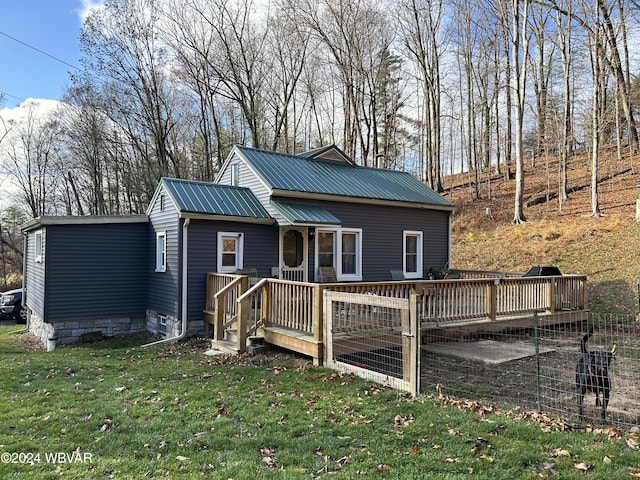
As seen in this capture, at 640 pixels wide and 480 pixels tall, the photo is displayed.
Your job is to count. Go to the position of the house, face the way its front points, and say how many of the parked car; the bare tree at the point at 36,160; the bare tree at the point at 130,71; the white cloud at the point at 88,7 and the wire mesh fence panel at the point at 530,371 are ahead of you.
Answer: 1

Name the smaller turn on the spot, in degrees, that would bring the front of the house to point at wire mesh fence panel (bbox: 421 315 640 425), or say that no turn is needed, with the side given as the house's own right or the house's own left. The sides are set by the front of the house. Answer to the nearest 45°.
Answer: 0° — it already faces it

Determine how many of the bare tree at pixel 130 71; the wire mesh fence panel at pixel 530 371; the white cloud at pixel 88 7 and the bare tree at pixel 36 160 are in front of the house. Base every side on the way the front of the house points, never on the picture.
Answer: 1

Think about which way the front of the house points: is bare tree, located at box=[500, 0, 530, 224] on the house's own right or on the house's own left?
on the house's own left

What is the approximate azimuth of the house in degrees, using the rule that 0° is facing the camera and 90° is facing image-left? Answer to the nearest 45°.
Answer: approximately 315°

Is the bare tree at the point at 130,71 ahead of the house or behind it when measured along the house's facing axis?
behind

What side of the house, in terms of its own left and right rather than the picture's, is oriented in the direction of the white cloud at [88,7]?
back

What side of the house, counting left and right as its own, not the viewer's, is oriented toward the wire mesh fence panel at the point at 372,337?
front

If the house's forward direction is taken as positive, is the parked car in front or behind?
behind

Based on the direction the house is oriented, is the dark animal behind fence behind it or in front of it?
in front

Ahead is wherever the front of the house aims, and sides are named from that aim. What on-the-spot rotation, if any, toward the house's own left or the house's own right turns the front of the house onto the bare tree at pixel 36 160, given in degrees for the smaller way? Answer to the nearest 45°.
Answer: approximately 180°
